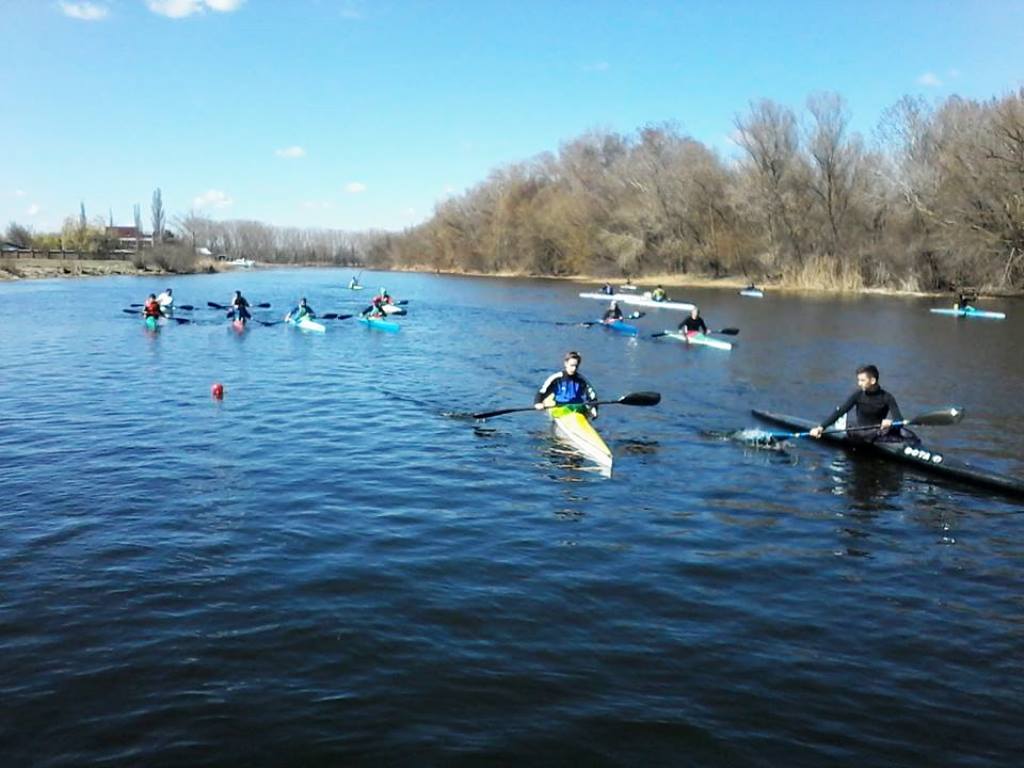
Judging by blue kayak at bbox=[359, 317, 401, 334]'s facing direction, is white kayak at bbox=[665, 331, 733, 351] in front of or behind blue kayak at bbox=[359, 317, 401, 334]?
in front

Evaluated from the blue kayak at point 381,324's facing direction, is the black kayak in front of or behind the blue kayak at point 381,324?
in front

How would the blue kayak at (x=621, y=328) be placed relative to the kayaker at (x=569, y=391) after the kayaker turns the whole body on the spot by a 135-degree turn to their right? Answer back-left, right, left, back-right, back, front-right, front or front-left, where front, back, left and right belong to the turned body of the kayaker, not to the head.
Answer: front-right

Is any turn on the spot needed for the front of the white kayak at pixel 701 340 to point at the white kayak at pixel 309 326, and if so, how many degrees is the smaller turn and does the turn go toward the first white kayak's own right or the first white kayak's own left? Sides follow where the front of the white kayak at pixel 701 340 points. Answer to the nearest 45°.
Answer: approximately 135° to the first white kayak's own right

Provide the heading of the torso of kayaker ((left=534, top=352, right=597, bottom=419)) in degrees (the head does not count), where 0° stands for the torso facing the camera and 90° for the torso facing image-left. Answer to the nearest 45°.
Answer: approximately 0°

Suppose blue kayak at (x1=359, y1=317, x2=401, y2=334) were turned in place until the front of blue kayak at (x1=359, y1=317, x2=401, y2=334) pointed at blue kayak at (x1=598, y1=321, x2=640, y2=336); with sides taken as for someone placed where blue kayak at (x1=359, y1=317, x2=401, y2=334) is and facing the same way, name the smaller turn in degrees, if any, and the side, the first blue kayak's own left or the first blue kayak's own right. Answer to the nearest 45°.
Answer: approximately 45° to the first blue kayak's own left

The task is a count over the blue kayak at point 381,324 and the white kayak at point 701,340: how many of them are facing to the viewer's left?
0

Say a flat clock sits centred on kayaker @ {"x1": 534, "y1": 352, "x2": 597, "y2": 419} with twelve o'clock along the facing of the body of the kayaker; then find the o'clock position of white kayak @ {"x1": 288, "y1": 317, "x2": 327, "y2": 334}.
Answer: The white kayak is roughly at 5 o'clock from the kayaker.

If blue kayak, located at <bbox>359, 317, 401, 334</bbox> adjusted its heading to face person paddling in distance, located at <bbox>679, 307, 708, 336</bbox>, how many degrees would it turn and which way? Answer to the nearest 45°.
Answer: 0° — it already faces them

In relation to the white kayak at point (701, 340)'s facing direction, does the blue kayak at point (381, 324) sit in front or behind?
behind

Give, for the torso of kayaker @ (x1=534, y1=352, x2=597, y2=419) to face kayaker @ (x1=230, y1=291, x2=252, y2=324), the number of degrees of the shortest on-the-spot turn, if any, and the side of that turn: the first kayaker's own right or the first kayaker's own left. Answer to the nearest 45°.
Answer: approximately 135° to the first kayaker's own right

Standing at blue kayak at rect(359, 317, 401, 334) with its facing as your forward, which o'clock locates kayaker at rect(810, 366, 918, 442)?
The kayaker is roughly at 1 o'clock from the blue kayak.
